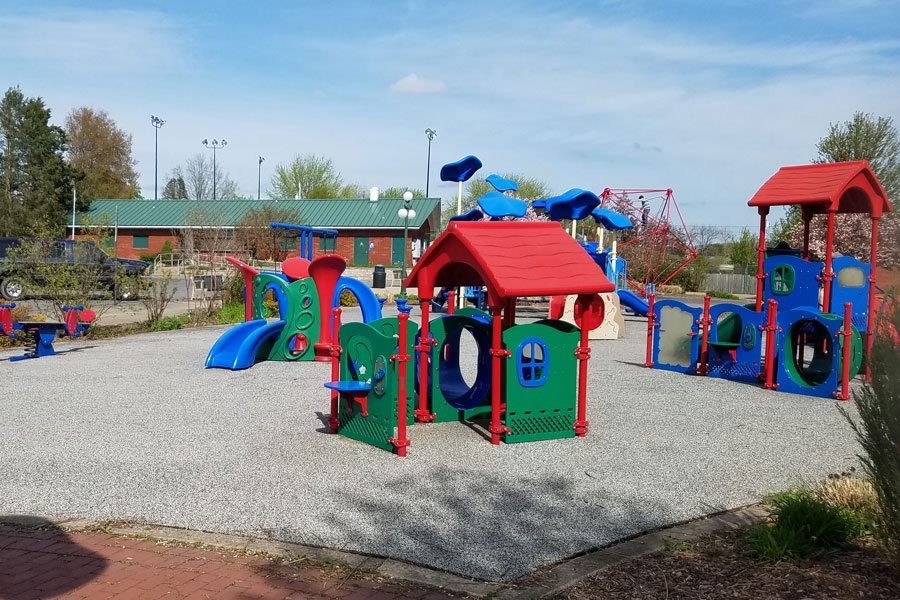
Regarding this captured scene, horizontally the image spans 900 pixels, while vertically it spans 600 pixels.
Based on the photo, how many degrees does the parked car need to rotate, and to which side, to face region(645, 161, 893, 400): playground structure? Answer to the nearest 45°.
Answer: approximately 45° to its right

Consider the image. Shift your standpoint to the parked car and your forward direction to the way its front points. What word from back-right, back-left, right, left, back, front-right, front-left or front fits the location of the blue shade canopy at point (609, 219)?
front

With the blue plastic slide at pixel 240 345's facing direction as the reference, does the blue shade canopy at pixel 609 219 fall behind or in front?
behind

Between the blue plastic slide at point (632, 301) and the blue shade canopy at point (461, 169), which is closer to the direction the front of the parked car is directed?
the blue plastic slide

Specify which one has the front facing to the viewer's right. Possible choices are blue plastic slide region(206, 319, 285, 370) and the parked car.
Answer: the parked car

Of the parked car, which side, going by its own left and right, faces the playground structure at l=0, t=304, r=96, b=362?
right

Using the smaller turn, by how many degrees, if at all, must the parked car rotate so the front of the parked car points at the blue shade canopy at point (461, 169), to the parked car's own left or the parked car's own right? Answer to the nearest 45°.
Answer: approximately 45° to the parked car's own right

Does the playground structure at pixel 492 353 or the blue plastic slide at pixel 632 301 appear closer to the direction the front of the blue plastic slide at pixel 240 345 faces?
the playground structure

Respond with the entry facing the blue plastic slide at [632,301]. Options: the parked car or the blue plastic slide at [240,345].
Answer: the parked car

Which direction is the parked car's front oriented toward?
to the viewer's right

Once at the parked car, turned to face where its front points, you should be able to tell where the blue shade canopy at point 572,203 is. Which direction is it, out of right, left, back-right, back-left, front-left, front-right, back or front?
front-right

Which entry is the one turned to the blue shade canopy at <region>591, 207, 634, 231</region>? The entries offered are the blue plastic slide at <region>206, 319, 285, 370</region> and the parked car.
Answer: the parked car

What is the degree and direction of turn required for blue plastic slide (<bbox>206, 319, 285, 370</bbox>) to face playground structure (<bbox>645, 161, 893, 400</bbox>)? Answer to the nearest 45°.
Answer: approximately 135° to its left

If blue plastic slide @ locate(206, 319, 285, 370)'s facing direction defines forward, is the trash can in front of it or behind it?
behind

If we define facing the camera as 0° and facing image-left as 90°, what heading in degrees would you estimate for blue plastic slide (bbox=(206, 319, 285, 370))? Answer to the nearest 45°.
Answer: approximately 45°

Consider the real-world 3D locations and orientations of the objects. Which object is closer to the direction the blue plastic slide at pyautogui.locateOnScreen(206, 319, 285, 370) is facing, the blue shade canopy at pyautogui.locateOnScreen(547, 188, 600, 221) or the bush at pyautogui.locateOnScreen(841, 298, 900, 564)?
the bush

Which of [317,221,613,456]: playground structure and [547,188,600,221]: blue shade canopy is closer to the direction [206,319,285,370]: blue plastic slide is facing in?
the playground structure

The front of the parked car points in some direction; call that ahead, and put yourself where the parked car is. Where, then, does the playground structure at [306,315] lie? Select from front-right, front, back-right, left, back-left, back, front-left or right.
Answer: front-right

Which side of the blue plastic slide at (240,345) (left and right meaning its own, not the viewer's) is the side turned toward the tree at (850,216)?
back
